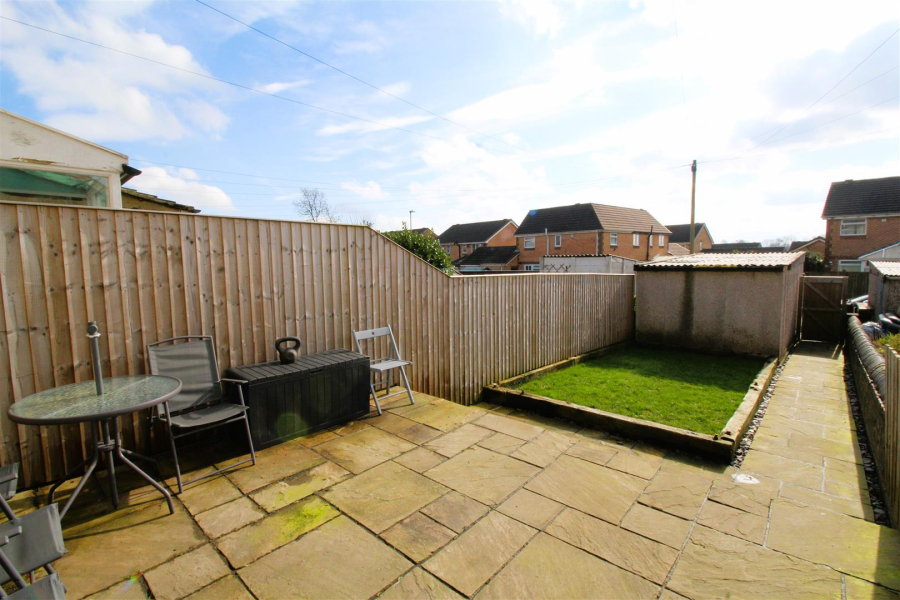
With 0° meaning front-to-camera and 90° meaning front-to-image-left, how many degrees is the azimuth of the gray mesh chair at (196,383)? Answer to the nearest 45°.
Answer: approximately 315°

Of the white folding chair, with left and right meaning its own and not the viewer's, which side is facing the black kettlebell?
right

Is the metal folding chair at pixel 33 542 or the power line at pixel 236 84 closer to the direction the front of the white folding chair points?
the metal folding chair

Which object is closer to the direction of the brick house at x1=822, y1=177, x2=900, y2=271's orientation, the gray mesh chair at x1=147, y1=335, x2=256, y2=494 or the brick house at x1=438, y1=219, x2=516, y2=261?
the gray mesh chair

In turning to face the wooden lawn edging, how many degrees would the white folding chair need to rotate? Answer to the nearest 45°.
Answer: approximately 45° to its left

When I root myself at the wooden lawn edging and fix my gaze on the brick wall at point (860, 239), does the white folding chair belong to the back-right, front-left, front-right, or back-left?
back-left

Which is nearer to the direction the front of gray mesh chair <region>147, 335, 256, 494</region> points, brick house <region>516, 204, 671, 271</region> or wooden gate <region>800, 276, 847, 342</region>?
the wooden gate

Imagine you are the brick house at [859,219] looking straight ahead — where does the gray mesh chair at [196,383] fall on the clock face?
The gray mesh chair is roughly at 12 o'clock from the brick house.

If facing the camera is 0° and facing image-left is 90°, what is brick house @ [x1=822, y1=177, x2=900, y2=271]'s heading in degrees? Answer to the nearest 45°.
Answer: approximately 0°

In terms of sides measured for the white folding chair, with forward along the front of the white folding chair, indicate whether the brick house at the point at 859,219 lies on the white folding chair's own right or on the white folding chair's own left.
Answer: on the white folding chair's own left

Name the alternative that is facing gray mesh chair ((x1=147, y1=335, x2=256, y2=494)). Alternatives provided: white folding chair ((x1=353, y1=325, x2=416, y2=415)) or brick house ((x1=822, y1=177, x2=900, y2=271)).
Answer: the brick house

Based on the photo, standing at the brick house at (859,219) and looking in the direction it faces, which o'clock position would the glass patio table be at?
The glass patio table is roughly at 12 o'clock from the brick house.
